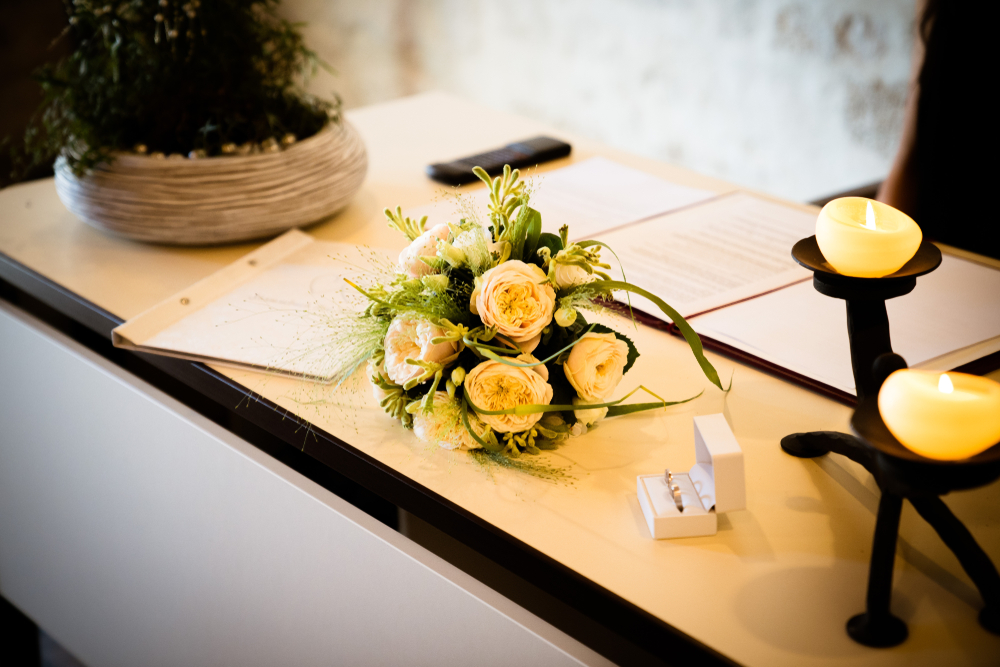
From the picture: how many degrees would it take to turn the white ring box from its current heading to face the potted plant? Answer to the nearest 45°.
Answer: approximately 45° to its right

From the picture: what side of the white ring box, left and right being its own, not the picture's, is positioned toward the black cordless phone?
right

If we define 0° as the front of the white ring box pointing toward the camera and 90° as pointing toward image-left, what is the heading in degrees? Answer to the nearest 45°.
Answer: approximately 90°
